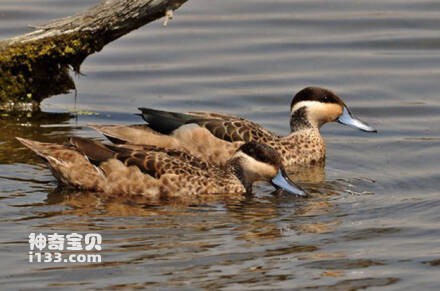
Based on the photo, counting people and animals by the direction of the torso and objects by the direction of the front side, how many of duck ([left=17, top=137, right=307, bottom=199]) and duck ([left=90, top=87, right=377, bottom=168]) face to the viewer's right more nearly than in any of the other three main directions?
2

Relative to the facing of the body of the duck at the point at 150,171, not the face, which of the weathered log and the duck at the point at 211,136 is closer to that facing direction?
the duck

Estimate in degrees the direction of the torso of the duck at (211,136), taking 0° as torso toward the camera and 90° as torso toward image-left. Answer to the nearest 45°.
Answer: approximately 270°

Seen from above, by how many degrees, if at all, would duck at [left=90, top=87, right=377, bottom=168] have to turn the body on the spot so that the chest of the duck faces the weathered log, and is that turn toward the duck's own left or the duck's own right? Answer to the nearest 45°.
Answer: approximately 180°

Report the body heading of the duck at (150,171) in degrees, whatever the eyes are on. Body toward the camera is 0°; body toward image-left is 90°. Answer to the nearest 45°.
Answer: approximately 270°

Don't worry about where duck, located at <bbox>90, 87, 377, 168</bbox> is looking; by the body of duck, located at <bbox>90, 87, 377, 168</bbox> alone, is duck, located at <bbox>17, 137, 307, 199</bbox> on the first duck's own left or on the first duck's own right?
on the first duck's own right
